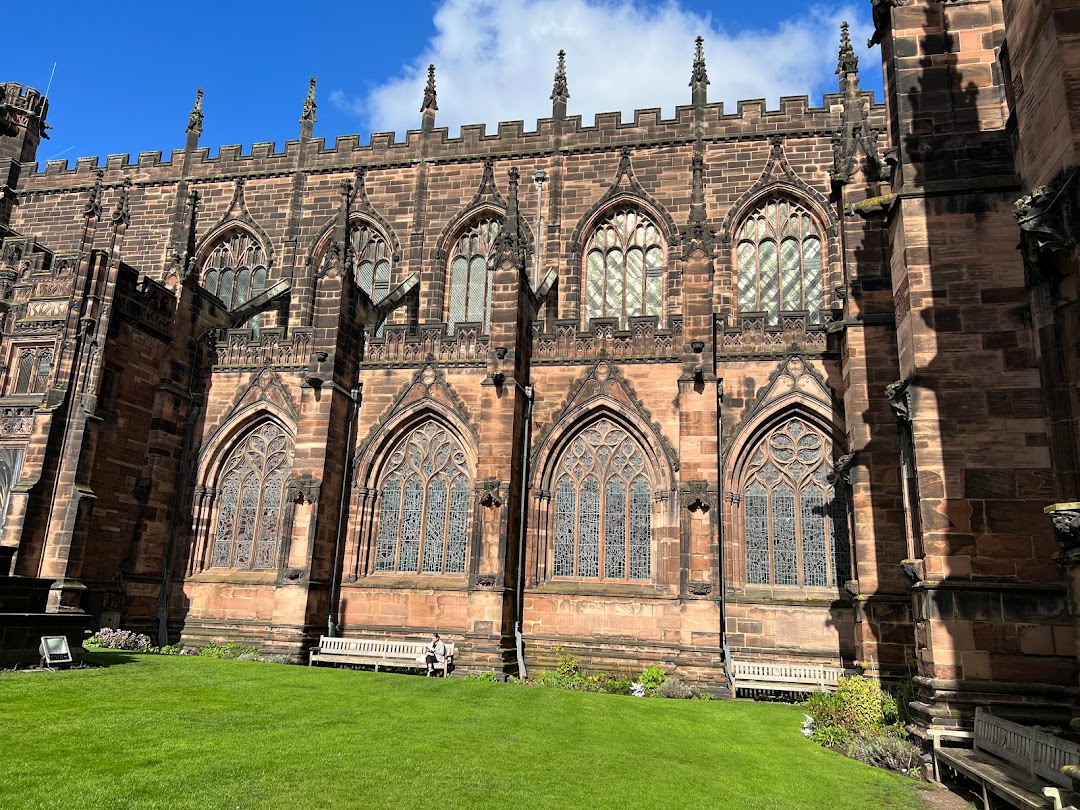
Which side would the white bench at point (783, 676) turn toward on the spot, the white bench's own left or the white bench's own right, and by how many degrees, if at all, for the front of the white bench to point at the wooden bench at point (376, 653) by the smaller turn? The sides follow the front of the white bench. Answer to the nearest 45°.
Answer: approximately 90° to the white bench's own right

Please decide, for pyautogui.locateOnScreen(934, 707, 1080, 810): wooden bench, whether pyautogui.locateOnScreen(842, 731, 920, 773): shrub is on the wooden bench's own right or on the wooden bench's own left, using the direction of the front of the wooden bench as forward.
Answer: on the wooden bench's own right

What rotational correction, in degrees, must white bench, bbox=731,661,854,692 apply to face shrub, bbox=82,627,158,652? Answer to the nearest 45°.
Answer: approximately 90° to its right

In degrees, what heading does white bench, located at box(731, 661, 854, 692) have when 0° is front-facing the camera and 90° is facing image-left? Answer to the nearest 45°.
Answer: approximately 0°

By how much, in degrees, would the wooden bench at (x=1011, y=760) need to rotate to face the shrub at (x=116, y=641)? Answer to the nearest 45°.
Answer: approximately 45° to its right

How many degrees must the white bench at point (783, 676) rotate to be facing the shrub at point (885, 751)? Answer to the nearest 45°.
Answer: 0° — it already faces it

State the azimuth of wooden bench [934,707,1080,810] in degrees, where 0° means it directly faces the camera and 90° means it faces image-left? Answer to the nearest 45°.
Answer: approximately 45°

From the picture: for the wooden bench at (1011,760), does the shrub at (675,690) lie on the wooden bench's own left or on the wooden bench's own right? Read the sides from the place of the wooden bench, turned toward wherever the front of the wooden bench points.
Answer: on the wooden bench's own right
